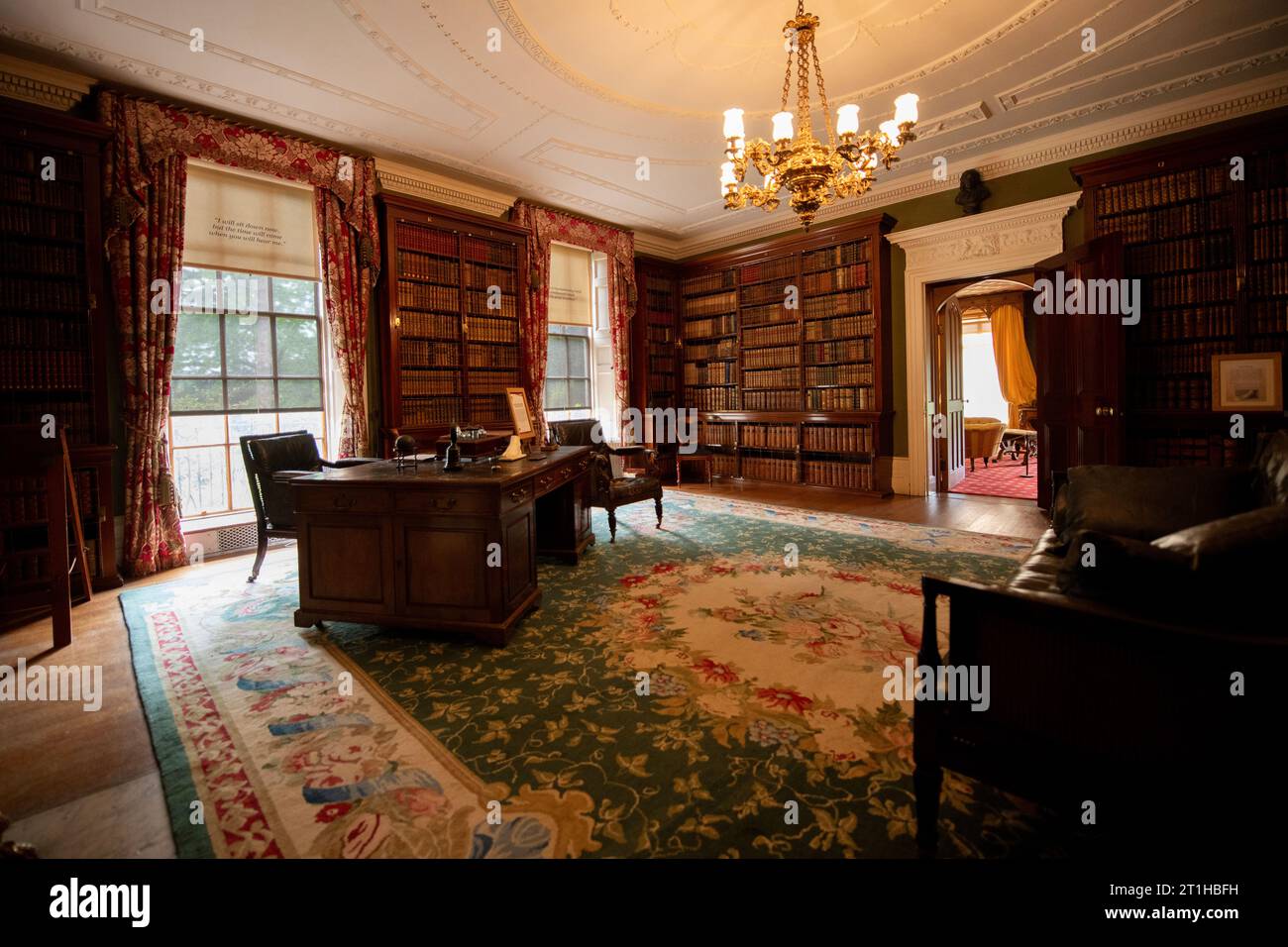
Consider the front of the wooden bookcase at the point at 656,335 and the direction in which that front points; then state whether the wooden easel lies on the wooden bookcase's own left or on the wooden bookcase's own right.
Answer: on the wooden bookcase's own right

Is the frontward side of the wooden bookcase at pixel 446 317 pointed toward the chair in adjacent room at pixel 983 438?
no

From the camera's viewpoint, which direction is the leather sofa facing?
to the viewer's left

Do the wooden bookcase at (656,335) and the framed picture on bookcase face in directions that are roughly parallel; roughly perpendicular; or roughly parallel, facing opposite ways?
roughly perpendicular

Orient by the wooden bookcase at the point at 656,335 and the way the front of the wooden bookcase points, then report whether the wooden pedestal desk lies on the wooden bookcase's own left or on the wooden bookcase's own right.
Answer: on the wooden bookcase's own right

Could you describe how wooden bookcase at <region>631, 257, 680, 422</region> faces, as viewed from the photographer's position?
facing the viewer and to the right of the viewer

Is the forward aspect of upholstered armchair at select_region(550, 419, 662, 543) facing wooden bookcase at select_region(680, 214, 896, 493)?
no

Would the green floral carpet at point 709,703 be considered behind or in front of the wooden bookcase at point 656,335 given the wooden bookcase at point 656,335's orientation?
in front

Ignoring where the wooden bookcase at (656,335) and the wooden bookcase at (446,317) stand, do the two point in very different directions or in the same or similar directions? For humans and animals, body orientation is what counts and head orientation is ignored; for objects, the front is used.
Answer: same or similar directions

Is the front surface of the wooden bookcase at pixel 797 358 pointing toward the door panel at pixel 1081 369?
no
